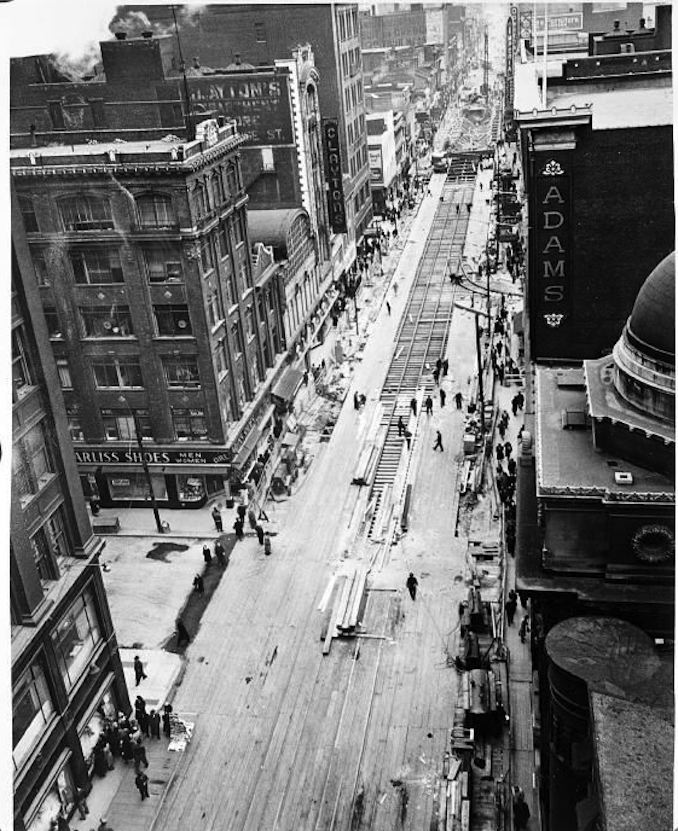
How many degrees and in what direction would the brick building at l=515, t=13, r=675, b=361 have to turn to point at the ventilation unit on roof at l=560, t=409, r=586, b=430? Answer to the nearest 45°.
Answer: approximately 90° to its left

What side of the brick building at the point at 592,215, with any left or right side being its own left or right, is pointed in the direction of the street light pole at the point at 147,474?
front

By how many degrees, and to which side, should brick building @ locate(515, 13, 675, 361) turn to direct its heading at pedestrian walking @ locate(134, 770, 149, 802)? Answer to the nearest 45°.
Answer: approximately 45° to its left

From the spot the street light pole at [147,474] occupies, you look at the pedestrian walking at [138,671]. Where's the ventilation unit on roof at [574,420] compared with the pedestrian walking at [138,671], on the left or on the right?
left

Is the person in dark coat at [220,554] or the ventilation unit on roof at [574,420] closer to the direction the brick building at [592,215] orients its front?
the person in dark coat

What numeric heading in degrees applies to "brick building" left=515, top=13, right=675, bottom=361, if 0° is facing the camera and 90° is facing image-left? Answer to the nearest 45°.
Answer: approximately 90°

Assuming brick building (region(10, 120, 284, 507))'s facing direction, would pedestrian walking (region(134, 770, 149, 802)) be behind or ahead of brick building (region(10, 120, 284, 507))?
ahead
